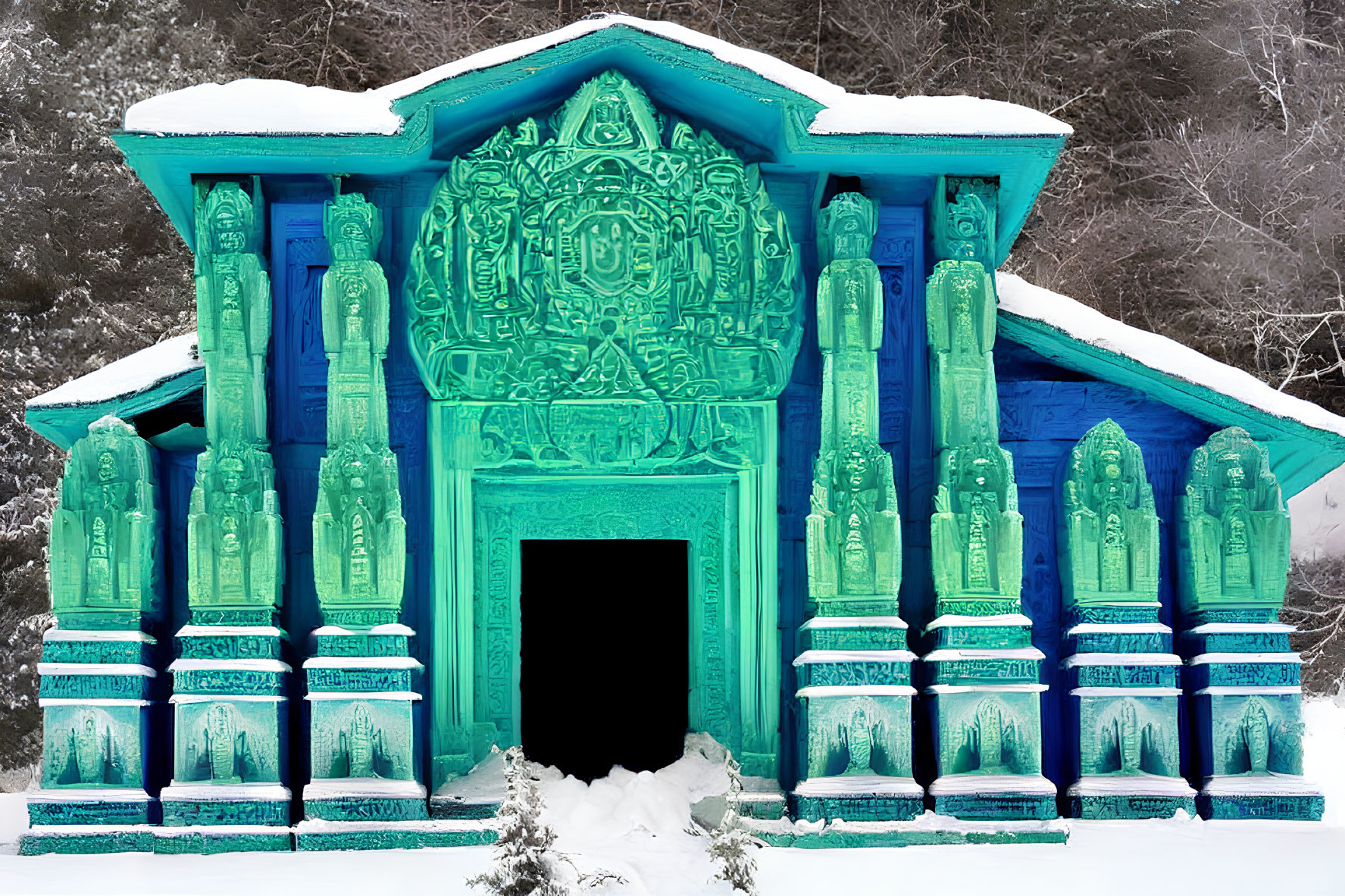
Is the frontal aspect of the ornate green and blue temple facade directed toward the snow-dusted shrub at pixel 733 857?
yes

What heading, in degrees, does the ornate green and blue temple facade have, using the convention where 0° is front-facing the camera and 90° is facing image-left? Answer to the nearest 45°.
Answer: approximately 0°

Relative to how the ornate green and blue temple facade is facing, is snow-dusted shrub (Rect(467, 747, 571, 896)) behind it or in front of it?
in front
